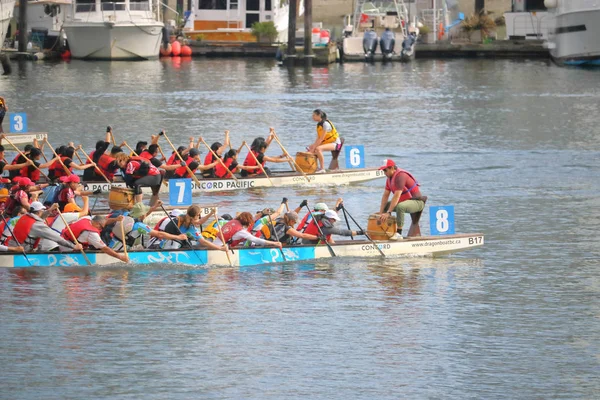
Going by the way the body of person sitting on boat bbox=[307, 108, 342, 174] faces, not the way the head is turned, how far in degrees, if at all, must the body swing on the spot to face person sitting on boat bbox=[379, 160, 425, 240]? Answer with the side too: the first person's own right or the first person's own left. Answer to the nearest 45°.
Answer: approximately 90° to the first person's own left

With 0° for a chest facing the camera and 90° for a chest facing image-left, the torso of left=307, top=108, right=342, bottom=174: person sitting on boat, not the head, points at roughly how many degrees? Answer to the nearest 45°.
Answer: approximately 90°

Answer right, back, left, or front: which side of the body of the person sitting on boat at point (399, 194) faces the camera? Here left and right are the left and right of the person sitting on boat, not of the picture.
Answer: left

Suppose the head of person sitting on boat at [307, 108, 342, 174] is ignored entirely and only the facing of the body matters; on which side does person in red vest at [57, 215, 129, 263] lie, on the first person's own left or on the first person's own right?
on the first person's own left
